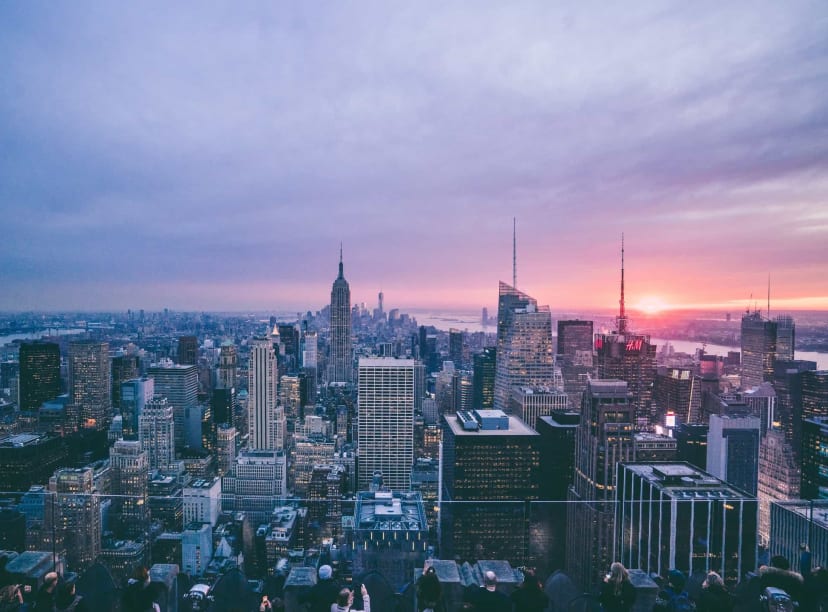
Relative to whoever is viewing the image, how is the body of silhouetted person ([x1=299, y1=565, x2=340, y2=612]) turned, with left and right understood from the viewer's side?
facing away from the viewer

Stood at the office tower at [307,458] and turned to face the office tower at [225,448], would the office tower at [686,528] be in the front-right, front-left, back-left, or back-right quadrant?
back-left

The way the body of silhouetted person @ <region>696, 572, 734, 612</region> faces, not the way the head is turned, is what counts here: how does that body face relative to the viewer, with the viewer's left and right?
facing away from the viewer

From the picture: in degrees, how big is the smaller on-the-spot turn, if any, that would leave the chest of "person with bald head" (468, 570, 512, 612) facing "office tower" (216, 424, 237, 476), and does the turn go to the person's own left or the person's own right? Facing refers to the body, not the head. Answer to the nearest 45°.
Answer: approximately 45° to the person's own left

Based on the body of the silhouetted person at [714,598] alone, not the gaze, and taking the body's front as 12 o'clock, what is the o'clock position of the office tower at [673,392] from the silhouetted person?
The office tower is roughly at 12 o'clock from the silhouetted person.

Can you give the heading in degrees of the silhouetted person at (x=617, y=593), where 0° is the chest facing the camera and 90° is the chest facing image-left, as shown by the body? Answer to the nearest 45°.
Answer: approximately 180°

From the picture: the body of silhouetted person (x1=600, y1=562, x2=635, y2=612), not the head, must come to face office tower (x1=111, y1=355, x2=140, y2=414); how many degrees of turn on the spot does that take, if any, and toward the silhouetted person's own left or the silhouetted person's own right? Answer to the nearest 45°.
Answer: approximately 45° to the silhouetted person's own left

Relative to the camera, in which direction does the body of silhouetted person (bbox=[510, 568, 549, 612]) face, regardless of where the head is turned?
away from the camera

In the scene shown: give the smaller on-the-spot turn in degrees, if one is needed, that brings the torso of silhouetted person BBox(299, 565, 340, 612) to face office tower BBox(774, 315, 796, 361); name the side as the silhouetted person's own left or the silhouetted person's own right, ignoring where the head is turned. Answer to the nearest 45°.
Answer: approximately 45° to the silhouetted person's own right

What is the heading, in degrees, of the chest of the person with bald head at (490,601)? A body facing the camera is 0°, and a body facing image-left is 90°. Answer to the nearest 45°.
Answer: approximately 180°
